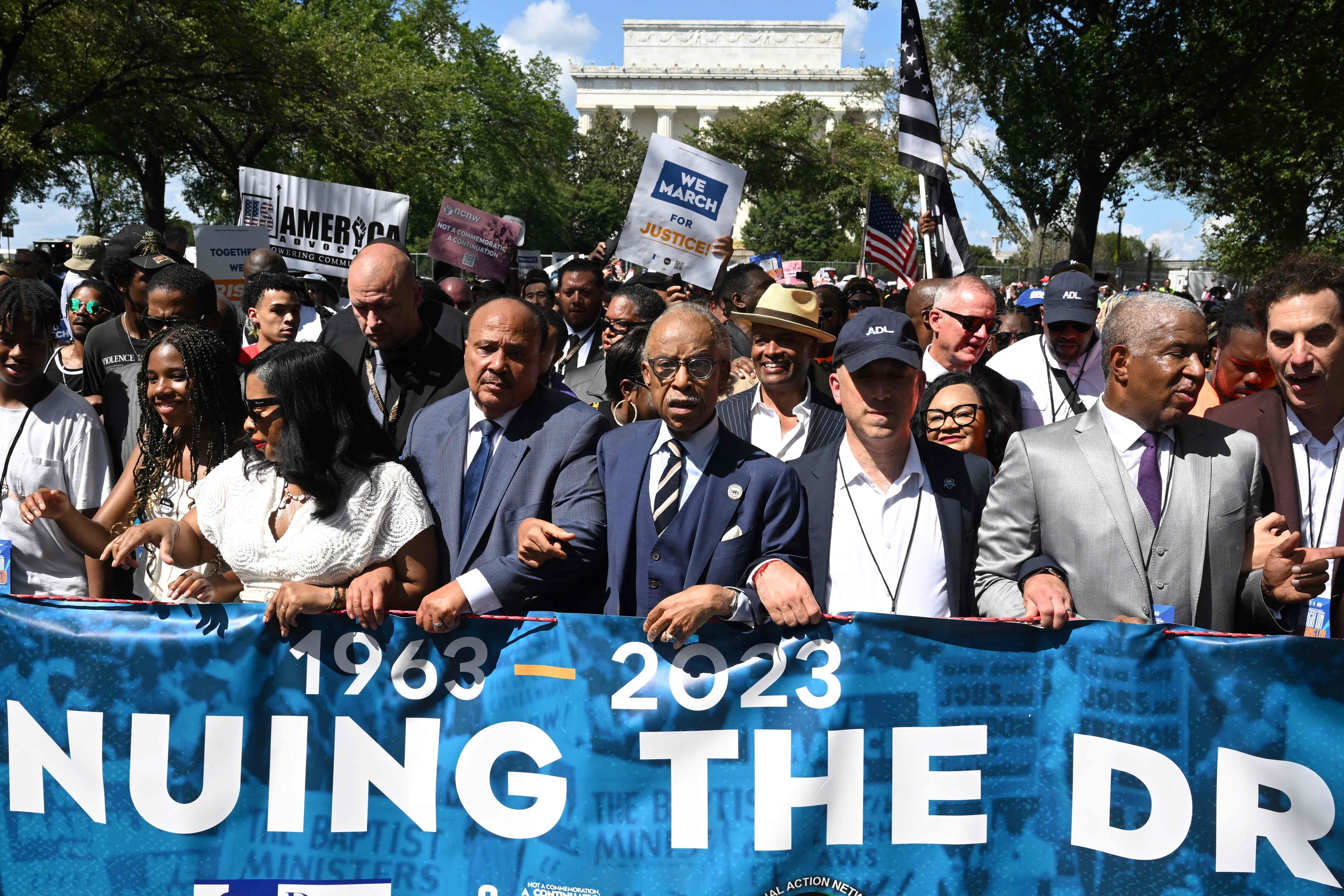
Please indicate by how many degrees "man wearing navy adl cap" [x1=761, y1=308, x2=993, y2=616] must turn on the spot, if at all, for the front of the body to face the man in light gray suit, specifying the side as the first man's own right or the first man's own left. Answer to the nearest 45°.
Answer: approximately 90° to the first man's own left

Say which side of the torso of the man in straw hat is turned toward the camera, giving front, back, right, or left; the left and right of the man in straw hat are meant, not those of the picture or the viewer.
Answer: front

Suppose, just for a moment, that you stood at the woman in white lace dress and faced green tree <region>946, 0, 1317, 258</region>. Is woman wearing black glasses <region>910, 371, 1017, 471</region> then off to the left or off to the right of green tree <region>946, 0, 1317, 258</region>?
right

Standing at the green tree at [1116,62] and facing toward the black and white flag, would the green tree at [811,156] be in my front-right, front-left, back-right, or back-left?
back-right

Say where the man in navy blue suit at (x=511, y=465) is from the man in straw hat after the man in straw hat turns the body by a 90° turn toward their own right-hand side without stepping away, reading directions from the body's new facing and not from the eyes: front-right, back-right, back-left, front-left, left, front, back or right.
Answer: front-left

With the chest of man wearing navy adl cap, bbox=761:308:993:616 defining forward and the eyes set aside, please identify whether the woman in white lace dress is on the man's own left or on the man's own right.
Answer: on the man's own right

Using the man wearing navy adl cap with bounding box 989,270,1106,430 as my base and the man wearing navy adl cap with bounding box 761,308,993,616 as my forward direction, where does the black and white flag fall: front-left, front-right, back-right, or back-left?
back-right

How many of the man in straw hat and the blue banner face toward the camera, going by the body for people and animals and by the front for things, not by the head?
2

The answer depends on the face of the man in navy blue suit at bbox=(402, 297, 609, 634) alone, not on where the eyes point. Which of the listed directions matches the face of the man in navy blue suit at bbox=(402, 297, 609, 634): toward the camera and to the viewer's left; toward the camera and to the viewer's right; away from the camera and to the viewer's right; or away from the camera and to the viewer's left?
toward the camera and to the viewer's left

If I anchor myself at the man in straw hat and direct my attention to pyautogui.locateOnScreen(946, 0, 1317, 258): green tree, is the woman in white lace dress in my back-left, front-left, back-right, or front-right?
back-left

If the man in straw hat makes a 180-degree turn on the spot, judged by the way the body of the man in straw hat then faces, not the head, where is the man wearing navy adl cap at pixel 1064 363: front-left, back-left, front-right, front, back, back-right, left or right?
front-right

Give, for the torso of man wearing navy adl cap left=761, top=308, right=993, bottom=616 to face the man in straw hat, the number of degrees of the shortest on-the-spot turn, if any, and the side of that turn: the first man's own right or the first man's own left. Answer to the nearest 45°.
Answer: approximately 180°

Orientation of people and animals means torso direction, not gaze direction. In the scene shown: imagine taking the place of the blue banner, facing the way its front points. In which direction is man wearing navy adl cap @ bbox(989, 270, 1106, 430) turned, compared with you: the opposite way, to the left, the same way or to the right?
the same way

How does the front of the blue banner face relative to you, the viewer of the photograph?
facing the viewer

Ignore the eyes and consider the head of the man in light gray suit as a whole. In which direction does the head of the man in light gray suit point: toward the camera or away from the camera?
toward the camera

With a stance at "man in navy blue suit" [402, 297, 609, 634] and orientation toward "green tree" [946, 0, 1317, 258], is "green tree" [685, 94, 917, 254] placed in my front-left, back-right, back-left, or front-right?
front-left

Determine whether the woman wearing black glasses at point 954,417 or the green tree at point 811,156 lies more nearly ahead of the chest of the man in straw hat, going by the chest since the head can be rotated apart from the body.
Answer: the woman wearing black glasses

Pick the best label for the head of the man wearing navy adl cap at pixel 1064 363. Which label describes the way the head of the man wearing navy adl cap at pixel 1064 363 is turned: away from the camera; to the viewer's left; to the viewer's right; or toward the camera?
toward the camera

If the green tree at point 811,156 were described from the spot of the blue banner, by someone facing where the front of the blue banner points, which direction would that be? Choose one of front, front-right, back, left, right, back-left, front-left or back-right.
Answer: back

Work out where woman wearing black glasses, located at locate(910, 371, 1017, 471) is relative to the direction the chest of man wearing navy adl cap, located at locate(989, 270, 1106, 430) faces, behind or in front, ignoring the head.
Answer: in front

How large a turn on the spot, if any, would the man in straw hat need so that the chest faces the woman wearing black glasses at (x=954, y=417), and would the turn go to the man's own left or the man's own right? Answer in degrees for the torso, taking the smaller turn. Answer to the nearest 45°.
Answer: approximately 45° to the man's own left

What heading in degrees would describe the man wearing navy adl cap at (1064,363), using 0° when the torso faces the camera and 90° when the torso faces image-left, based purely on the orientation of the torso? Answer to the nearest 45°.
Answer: approximately 0°
